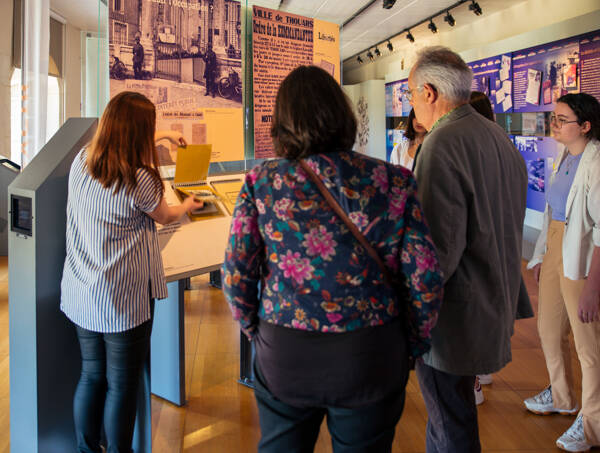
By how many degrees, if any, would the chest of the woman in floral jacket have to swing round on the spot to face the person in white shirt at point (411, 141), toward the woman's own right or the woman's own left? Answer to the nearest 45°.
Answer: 0° — they already face them

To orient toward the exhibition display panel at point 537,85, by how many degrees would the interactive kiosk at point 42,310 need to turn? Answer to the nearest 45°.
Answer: approximately 180°

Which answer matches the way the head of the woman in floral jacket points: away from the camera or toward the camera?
away from the camera

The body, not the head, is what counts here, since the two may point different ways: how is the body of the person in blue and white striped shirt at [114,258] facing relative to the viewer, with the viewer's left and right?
facing away from the viewer and to the right of the viewer

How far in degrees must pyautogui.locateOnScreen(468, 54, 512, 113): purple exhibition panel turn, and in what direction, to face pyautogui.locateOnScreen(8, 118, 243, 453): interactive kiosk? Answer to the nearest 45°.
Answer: approximately 45° to its left

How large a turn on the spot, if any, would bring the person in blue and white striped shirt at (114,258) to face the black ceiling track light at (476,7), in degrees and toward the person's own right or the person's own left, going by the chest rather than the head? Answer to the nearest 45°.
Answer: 0° — they already face it

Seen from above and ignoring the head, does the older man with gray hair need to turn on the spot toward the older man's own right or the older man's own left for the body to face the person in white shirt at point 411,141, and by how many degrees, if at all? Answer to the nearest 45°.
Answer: approximately 45° to the older man's own right

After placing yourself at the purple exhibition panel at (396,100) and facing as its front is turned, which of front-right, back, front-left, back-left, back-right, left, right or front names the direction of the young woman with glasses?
front-left

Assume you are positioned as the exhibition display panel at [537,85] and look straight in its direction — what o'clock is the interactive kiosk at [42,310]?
The interactive kiosk is roughly at 11 o'clock from the exhibition display panel.
